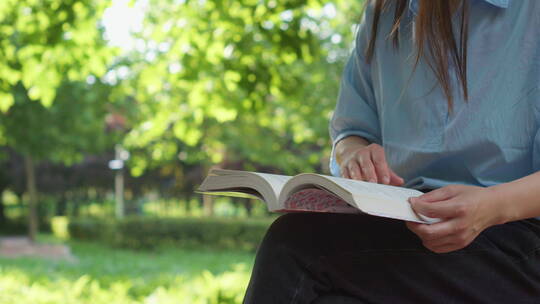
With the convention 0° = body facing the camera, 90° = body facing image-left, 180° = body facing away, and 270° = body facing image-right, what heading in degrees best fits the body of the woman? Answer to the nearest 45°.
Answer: approximately 45°

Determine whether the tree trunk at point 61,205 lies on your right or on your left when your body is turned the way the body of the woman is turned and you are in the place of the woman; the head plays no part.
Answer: on your right
